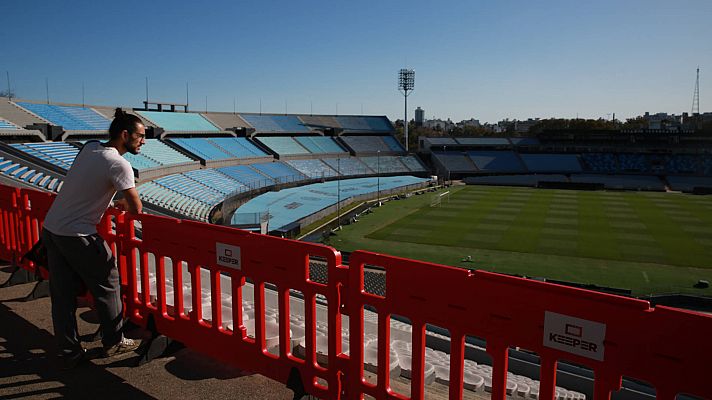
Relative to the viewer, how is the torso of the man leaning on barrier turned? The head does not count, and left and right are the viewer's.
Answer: facing away from the viewer and to the right of the viewer

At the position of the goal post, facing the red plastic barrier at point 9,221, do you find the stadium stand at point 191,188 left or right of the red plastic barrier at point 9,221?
right

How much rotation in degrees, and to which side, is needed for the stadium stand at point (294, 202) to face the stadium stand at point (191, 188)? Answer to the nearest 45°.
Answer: approximately 90° to its right

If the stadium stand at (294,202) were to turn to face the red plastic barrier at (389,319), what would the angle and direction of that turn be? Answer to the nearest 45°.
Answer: approximately 45° to its right

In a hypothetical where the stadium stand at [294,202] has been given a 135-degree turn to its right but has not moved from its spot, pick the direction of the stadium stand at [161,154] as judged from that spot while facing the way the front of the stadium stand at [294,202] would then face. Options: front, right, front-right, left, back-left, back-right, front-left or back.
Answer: front

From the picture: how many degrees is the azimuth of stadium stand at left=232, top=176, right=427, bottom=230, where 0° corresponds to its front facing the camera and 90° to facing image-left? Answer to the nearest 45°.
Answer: approximately 315°

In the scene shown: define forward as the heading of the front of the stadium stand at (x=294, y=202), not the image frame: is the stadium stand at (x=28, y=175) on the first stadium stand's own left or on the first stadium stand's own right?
on the first stadium stand's own right

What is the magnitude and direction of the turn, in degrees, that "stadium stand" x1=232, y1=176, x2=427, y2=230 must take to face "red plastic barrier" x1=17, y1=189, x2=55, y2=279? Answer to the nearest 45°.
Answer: approximately 45° to its right

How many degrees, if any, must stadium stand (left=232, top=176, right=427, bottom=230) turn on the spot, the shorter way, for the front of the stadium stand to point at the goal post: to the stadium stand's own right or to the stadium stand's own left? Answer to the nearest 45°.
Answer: approximately 45° to the stadium stand's own left

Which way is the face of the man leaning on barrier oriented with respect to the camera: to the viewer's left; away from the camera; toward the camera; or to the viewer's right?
to the viewer's right
